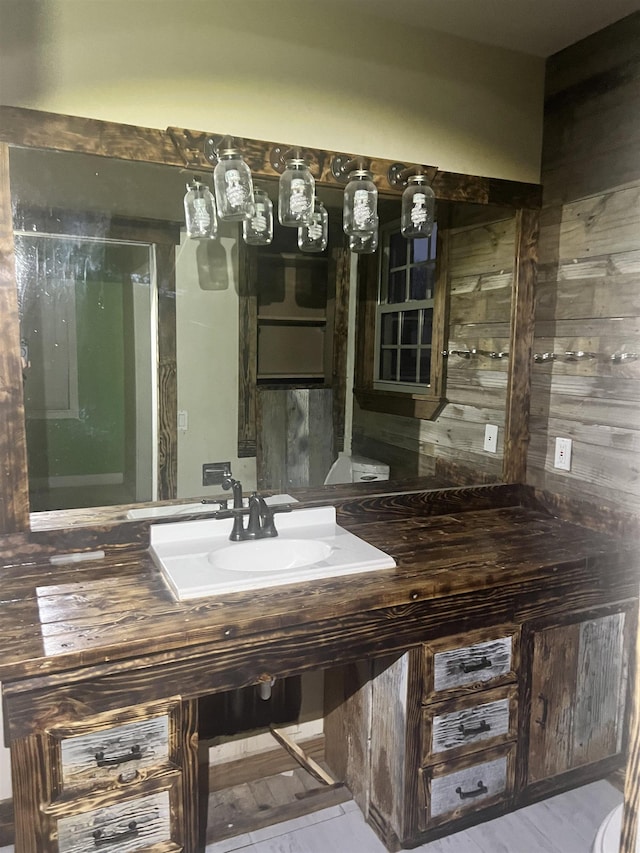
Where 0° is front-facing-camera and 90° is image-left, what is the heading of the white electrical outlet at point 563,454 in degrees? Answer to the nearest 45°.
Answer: approximately 45°

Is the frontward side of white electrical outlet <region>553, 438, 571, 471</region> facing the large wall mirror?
yes

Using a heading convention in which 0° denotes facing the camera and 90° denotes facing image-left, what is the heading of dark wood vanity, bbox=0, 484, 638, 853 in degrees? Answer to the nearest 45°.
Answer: approximately 315°

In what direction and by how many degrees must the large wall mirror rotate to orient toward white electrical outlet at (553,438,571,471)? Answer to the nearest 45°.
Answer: approximately 45° to its left

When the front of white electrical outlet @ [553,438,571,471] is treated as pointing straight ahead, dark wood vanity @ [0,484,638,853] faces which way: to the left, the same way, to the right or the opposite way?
to the left
